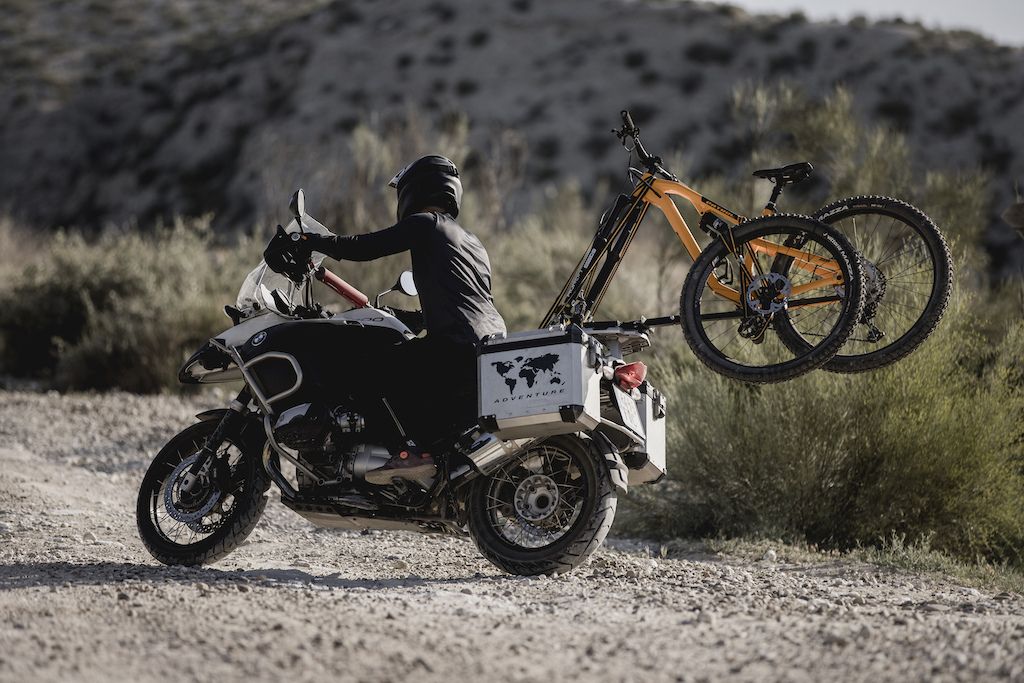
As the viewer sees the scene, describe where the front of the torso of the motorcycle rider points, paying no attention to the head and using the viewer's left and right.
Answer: facing to the left of the viewer

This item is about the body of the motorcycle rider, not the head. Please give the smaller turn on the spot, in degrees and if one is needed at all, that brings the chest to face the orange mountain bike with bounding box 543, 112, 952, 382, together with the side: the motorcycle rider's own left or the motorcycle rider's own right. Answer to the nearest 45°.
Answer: approximately 180°

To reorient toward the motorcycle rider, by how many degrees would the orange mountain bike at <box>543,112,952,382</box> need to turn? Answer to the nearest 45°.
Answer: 0° — it already faces them

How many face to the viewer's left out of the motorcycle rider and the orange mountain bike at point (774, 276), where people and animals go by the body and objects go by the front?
2

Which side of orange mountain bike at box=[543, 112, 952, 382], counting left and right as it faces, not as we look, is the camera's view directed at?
left

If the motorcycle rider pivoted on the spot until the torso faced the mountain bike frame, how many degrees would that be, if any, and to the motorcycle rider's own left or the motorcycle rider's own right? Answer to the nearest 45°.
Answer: approximately 180°

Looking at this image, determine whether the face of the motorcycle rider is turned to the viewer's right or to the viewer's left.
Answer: to the viewer's left

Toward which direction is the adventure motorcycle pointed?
to the viewer's left
